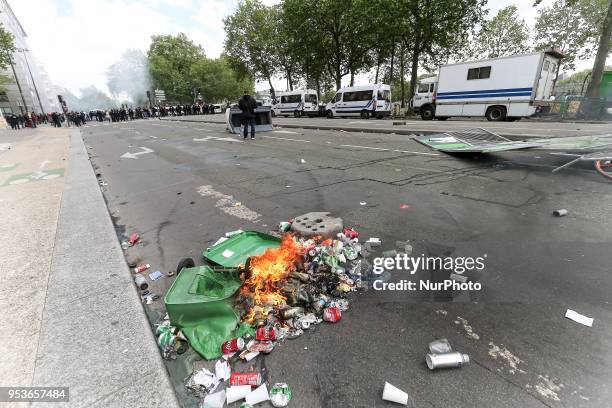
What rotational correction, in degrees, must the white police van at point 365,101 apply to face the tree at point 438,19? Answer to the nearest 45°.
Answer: approximately 90° to its right

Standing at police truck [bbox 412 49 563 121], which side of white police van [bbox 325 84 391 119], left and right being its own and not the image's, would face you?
back

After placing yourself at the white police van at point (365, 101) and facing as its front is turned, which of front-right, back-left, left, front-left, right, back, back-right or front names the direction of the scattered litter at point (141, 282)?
back-left

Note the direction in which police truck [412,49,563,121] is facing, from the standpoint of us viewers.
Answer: facing away from the viewer and to the left of the viewer

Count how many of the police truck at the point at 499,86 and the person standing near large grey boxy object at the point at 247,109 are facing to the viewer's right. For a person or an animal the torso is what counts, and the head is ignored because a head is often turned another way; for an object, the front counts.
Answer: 0

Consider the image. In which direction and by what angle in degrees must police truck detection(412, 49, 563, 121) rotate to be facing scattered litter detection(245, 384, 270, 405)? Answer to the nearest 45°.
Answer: approximately 135° to its left

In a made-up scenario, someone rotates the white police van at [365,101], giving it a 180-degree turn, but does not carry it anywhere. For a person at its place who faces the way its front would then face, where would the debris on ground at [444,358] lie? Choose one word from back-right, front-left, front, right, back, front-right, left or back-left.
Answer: front-right

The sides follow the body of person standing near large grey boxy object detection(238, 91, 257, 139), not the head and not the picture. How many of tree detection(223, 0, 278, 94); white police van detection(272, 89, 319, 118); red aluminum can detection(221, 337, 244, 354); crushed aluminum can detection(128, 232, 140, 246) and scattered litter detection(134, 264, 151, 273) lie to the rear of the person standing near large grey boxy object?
3

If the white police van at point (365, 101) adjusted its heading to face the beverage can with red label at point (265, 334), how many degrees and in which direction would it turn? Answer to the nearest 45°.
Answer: approximately 135° to its left

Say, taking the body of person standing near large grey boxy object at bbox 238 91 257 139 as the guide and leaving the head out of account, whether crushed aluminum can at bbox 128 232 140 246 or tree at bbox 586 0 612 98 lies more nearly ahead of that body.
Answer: the tree

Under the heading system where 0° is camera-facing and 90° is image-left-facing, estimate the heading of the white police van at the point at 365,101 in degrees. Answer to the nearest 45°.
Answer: approximately 135°

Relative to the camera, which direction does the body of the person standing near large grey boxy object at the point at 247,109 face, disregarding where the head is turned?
away from the camera
